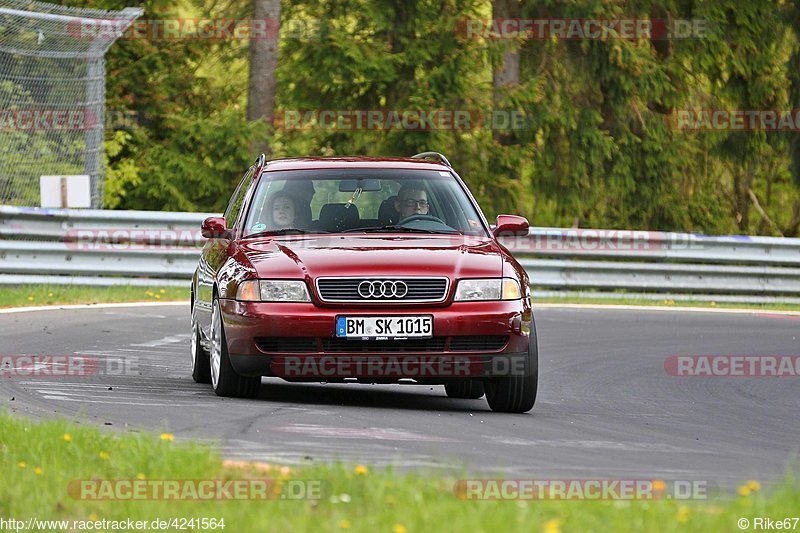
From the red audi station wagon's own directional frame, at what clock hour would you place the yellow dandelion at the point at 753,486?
The yellow dandelion is roughly at 11 o'clock from the red audi station wagon.

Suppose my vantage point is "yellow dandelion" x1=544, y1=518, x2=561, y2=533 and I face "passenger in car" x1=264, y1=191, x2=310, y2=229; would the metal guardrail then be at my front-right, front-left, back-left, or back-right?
front-right

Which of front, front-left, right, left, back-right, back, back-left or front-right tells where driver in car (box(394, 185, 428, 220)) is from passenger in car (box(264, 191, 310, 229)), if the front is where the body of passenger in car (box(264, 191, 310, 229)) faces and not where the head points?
left

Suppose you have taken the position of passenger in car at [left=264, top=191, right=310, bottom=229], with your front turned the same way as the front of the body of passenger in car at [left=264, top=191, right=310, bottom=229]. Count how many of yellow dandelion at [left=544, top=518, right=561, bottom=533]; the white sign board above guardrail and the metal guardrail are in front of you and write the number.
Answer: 1

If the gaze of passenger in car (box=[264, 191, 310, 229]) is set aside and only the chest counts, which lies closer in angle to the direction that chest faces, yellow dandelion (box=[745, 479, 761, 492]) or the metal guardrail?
the yellow dandelion

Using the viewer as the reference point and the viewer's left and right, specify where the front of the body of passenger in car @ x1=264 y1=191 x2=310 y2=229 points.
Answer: facing the viewer

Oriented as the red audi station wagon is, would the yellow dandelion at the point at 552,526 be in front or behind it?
in front

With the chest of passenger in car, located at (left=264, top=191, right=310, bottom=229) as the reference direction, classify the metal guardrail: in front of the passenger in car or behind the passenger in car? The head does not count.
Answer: behind

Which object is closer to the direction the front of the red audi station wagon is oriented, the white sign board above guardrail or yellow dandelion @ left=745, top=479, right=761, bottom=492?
the yellow dandelion

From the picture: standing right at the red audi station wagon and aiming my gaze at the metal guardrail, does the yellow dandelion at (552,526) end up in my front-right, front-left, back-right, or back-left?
back-right

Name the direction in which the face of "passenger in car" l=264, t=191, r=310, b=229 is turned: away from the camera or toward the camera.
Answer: toward the camera

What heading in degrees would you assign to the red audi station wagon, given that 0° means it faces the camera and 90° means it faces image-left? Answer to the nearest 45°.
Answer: approximately 0°

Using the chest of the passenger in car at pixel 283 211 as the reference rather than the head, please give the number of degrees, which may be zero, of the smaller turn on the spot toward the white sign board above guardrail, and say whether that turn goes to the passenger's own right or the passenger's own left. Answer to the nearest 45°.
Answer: approximately 180°
